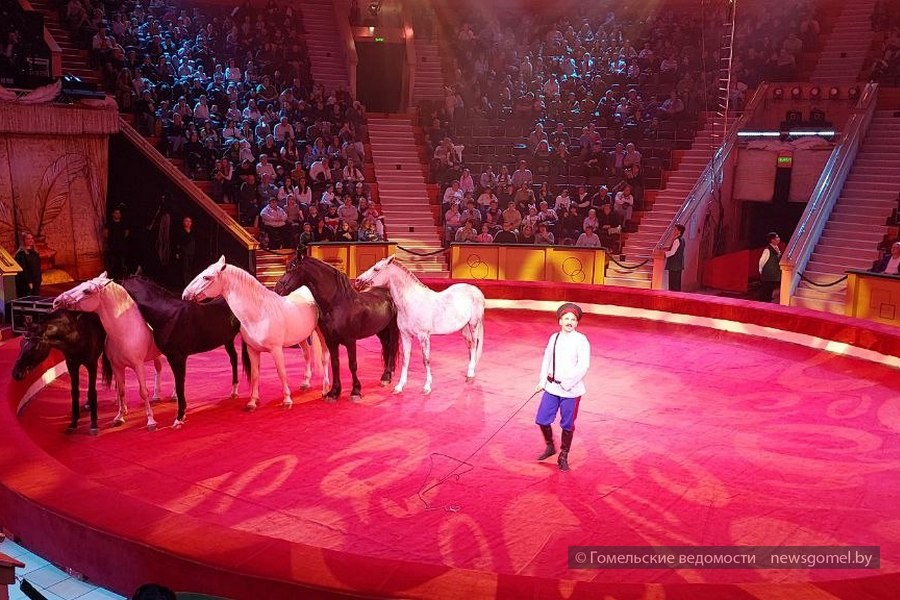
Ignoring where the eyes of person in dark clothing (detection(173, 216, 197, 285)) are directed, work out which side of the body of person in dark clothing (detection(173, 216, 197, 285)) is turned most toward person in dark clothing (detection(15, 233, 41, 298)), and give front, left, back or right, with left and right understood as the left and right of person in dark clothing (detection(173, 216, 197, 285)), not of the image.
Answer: right

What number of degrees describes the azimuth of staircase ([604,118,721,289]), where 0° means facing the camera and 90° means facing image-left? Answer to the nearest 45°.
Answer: approximately 45°

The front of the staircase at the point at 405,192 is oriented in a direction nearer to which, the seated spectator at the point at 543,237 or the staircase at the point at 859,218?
the seated spectator

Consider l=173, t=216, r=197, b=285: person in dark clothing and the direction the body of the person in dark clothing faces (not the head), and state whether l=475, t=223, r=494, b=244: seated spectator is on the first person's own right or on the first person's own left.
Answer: on the first person's own left

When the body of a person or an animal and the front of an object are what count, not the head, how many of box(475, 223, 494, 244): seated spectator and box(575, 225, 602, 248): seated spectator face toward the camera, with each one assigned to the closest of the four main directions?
2

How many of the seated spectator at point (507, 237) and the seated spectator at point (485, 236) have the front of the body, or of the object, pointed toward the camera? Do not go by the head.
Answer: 2

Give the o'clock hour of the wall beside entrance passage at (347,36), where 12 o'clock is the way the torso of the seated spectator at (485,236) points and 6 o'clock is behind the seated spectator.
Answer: The wall beside entrance passage is roughly at 5 o'clock from the seated spectator.

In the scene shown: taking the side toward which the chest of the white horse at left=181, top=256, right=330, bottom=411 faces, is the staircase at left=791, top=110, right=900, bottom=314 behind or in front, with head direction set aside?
behind

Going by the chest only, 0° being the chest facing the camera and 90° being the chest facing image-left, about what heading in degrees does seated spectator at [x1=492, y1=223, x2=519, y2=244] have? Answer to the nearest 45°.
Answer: approximately 0°

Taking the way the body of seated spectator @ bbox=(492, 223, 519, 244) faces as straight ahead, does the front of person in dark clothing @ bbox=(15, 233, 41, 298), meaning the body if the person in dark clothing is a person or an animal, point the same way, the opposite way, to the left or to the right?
to the left

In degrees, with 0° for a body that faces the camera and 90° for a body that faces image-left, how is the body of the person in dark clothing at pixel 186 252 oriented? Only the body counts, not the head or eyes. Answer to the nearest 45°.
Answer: approximately 315°

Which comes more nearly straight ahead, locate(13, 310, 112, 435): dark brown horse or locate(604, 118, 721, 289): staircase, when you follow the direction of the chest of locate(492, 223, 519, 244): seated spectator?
the dark brown horse
